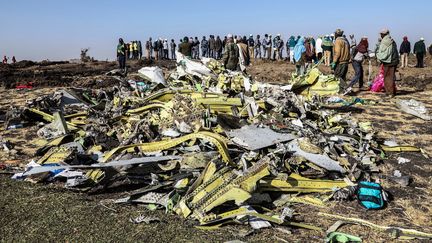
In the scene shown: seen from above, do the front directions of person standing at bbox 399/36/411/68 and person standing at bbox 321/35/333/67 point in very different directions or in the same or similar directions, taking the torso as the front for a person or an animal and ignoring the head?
same or similar directions

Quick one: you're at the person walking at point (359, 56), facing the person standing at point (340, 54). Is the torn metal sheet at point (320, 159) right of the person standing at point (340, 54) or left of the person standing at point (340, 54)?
left
